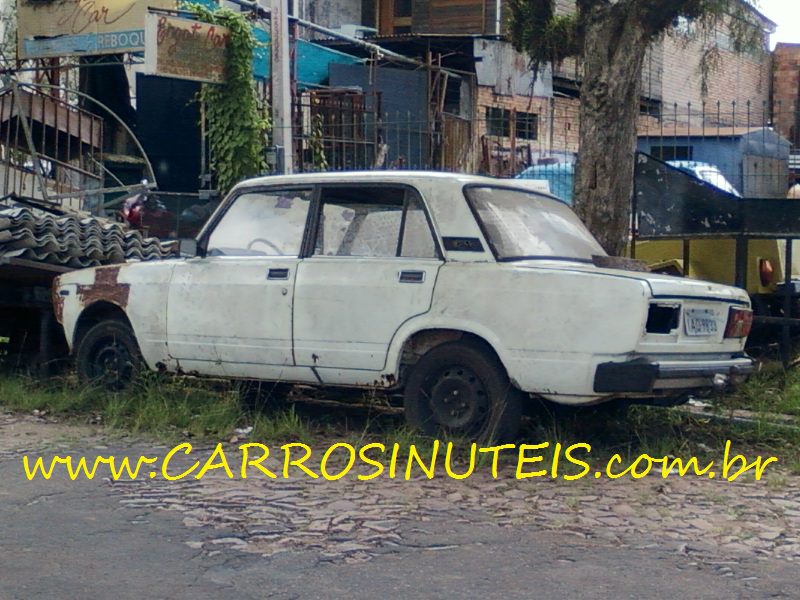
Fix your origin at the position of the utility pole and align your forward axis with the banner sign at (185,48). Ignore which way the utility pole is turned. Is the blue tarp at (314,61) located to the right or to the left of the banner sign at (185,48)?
right

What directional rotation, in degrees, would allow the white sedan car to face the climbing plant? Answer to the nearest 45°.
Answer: approximately 45° to its right

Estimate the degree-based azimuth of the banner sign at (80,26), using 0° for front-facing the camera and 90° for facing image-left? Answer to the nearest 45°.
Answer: approximately 0°

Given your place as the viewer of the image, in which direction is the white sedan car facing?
facing away from the viewer and to the left of the viewer

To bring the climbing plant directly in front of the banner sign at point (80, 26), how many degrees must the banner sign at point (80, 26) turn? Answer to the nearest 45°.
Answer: approximately 45° to its left

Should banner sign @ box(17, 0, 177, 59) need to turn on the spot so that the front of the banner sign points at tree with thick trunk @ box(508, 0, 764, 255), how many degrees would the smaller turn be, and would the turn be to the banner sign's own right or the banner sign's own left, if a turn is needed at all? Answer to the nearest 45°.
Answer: approximately 45° to the banner sign's own left

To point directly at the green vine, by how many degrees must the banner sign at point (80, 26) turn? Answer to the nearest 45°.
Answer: approximately 45° to its left

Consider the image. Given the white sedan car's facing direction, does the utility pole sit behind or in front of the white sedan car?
in front

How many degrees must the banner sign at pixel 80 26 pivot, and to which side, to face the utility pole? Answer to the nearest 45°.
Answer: approximately 45° to its left

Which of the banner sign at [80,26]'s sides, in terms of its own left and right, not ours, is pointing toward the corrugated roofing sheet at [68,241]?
front
